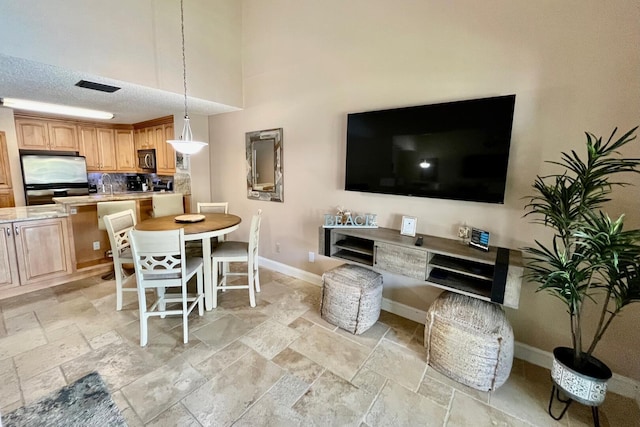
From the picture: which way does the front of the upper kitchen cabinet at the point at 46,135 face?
toward the camera

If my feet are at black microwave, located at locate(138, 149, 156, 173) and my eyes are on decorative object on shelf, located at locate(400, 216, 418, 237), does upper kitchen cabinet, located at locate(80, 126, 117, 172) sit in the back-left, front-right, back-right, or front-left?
back-right

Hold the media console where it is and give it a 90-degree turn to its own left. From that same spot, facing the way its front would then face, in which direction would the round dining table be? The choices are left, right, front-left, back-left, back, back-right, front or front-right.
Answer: back-right

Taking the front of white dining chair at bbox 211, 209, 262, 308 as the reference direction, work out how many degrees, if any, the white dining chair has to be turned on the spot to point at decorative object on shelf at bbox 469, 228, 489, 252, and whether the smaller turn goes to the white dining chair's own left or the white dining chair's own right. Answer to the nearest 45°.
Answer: approximately 135° to the white dining chair's own left

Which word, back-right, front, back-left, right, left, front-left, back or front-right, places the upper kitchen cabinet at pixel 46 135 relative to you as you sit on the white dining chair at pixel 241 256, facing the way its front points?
front-right

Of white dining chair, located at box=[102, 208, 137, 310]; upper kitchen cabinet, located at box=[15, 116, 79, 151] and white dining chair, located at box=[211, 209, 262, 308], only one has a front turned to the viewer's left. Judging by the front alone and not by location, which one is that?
white dining chair, located at box=[211, 209, 262, 308]

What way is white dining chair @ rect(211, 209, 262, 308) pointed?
to the viewer's left

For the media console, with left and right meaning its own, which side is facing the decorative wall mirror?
right

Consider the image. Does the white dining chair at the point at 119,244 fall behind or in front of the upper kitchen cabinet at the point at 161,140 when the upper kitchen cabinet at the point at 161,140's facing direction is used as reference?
in front

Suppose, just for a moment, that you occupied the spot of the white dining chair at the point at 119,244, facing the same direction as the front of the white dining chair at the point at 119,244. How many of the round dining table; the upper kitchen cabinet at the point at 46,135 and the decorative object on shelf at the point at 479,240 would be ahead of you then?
2

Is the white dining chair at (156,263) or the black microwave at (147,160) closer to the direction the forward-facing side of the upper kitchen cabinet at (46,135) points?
the white dining chair

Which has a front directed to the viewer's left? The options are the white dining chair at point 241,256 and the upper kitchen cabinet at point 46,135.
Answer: the white dining chair

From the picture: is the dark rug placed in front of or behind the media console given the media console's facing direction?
in front

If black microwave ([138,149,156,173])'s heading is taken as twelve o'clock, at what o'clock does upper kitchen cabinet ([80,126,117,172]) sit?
The upper kitchen cabinet is roughly at 3 o'clock from the black microwave.

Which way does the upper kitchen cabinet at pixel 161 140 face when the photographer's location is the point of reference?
facing the viewer and to the left of the viewer

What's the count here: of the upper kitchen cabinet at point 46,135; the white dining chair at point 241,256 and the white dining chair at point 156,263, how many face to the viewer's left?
1

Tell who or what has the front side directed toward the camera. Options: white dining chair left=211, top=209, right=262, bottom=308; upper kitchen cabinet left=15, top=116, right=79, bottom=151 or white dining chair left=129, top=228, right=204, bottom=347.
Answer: the upper kitchen cabinet
